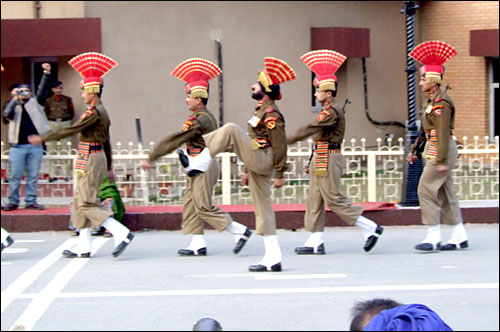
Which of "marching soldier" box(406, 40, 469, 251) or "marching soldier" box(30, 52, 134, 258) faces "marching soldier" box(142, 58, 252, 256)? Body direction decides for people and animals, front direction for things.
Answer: "marching soldier" box(406, 40, 469, 251)

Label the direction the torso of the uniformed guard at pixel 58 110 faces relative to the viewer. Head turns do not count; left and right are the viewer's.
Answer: facing the viewer

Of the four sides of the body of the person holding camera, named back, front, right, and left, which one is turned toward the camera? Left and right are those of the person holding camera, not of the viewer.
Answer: front

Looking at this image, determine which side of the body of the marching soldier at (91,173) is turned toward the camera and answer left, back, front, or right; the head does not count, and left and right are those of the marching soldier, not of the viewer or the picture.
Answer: left

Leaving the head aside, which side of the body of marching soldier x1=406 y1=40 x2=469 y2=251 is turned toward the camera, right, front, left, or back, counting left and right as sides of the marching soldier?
left

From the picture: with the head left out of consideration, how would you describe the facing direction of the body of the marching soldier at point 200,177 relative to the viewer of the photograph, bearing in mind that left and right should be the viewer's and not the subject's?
facing to the left of the viewer

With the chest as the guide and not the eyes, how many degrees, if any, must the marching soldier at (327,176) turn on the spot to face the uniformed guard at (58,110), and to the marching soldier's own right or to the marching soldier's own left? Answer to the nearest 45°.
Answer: approximately 45° to the marching soldier's own right

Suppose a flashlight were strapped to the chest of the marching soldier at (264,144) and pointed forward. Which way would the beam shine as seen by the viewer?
to the viewer's left

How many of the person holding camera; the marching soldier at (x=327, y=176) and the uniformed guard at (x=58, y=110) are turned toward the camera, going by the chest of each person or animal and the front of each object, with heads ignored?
2

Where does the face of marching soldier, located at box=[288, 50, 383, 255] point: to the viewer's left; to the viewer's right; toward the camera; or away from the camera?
to the viewer's left
